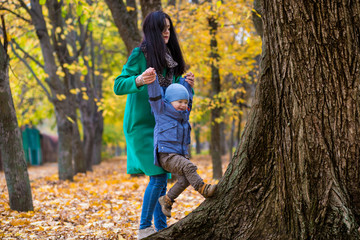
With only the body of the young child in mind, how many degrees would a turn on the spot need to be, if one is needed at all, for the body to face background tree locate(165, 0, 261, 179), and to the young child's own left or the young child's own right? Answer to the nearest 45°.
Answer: approximately 135° to the young child's own left

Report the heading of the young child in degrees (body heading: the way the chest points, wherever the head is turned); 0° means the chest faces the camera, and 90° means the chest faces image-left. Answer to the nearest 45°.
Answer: approximately 315°

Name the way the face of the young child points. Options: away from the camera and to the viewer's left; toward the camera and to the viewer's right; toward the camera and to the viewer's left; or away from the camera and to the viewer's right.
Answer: toward the camera and to the viewer's right

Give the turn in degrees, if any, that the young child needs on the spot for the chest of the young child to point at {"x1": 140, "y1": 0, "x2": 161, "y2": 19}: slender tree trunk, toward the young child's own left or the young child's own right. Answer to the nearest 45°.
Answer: approximately 135° to the young child's own left

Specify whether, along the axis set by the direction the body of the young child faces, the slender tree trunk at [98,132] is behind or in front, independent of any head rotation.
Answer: behind

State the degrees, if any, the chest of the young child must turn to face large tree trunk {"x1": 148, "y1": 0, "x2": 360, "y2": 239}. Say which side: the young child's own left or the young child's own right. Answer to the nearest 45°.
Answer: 0° — they already face it
